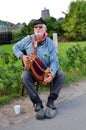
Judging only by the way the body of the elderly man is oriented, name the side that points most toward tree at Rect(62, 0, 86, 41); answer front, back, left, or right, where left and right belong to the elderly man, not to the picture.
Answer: back

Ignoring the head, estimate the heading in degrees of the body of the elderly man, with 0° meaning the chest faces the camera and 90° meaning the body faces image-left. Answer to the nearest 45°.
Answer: approximately 0°
